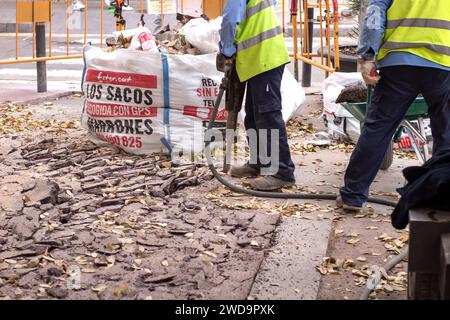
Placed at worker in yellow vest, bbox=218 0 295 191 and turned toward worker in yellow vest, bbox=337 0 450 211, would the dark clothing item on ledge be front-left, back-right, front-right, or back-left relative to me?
front-right

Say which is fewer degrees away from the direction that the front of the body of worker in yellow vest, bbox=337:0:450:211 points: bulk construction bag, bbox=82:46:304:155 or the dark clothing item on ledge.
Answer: the bulk construction bag

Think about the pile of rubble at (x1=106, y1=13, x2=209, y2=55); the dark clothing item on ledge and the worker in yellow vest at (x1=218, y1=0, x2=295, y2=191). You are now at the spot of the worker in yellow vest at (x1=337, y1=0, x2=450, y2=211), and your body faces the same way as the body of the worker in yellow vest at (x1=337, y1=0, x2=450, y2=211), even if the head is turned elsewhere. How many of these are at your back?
1

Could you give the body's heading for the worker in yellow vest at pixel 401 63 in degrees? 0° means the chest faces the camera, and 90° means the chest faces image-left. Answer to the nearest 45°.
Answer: approximately 180°

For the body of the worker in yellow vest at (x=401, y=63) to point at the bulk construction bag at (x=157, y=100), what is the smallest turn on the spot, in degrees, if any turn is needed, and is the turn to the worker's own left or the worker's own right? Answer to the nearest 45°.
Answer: approximately 45° to the worker's own left

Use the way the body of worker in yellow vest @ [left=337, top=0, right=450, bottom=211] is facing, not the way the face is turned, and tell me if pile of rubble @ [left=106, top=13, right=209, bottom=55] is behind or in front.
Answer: in front

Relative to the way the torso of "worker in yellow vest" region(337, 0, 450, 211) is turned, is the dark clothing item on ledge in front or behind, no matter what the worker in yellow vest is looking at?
behind

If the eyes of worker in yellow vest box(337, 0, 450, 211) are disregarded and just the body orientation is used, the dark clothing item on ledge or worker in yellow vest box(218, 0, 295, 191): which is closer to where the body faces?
the worker in yellow vest
